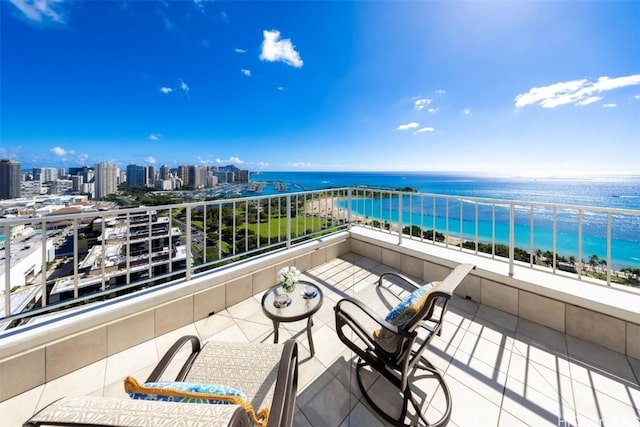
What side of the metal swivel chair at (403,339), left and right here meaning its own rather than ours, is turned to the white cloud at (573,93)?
right

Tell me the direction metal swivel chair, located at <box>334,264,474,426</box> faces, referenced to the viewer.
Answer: facing away from the viewer and to the left of the viewer

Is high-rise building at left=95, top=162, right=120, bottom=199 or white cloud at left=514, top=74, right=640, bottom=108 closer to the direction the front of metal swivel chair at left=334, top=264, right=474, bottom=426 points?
the high-rise building

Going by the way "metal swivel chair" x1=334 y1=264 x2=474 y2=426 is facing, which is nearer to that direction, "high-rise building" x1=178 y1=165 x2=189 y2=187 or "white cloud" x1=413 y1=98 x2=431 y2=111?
the high-rise building
